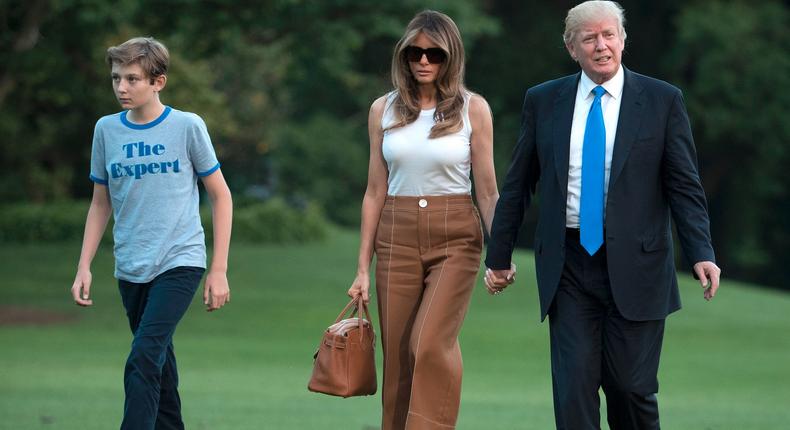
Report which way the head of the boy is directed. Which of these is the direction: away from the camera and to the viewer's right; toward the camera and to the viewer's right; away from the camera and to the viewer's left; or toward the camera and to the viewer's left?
toward the camera and to the viewer's left

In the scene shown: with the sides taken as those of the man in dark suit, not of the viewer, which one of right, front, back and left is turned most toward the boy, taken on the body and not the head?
right

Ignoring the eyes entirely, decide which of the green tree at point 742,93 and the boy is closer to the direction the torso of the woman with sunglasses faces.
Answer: the boy

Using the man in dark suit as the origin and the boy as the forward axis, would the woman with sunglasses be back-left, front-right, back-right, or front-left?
front-right

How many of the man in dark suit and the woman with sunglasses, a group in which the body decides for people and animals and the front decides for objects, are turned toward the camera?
2

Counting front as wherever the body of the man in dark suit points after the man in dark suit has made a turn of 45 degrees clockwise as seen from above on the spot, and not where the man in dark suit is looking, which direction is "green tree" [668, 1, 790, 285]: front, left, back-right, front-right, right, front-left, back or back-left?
back-right

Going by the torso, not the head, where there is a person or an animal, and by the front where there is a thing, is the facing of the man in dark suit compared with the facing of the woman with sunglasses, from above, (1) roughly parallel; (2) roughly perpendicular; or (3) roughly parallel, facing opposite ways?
roughly parallel

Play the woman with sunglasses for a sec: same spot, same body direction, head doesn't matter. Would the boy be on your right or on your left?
on your right

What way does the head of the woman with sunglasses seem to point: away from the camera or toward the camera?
toward the camera

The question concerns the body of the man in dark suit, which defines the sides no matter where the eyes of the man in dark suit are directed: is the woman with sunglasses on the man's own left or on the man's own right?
on the man's own right

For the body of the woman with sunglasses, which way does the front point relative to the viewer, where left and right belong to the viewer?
facing the viewer
